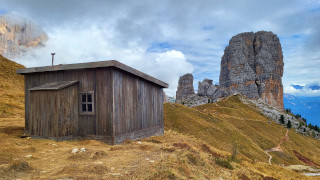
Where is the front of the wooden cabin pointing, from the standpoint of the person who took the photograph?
facing the viewer and to the left of the viewer
